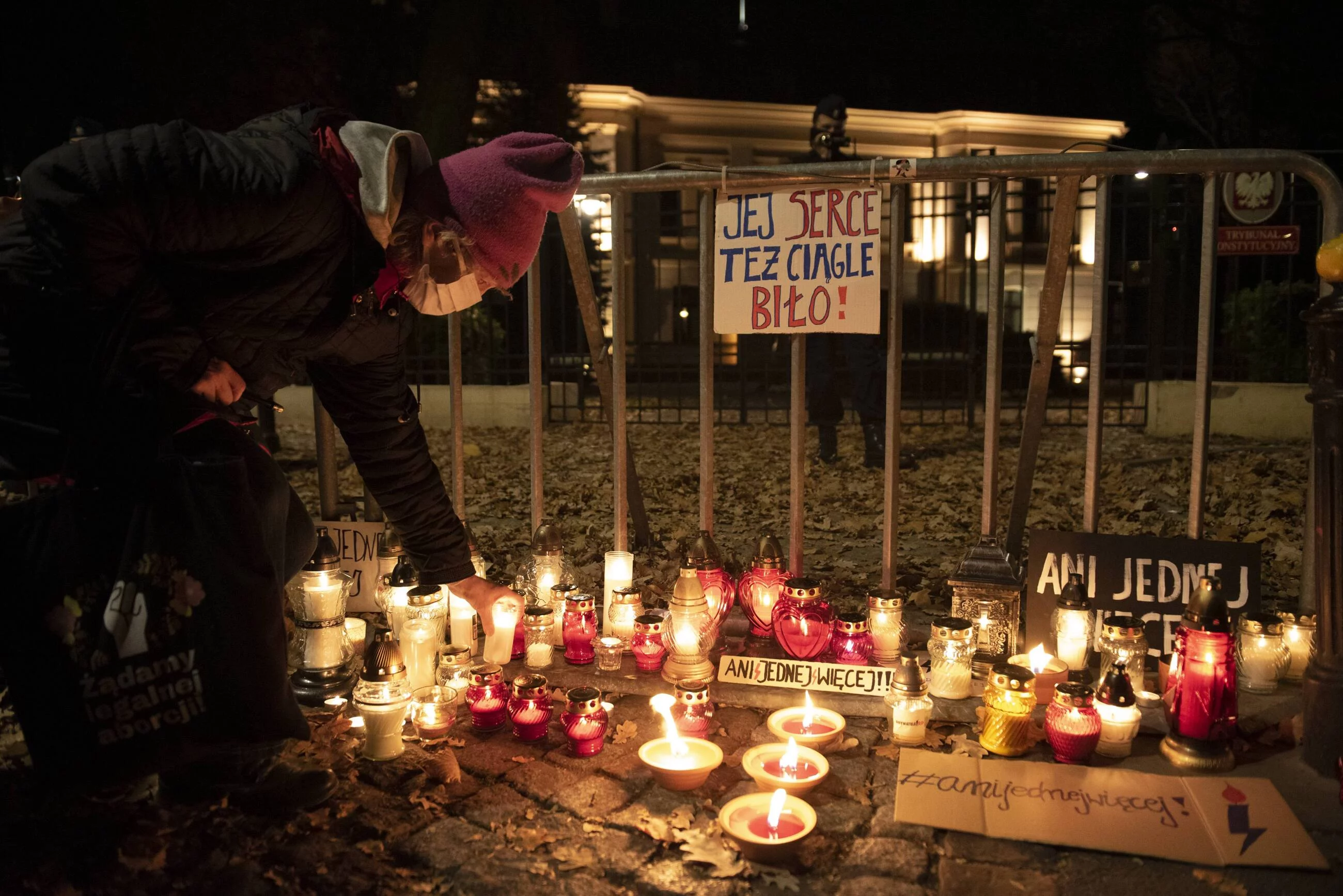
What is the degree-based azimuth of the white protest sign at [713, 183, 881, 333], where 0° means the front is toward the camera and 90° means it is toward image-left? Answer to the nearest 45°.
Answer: approximately 0°

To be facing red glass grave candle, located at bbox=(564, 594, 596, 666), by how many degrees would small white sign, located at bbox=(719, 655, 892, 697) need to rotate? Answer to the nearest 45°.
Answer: approximately 90° to its right

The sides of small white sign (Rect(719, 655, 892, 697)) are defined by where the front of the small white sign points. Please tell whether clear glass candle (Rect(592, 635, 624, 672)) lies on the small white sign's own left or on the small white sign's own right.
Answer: on the small white sign's own right

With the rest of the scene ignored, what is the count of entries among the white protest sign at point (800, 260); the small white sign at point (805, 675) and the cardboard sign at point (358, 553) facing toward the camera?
3

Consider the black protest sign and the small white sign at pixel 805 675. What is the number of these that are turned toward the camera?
2

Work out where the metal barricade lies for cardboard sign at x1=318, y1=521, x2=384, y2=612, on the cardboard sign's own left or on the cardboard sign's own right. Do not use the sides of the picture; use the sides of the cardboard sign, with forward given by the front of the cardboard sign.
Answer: on the cardboard sign's own left

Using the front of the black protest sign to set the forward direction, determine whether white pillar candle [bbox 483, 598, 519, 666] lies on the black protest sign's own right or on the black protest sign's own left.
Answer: on the black protest sign's own right

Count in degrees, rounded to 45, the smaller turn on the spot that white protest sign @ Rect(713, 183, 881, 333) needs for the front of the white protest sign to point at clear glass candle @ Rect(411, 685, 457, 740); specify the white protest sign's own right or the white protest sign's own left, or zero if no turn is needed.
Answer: approximately 45° to the white protest sign's own right

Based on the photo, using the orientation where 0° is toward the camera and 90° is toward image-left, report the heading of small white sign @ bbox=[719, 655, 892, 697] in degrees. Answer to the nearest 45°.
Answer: approximately 0°

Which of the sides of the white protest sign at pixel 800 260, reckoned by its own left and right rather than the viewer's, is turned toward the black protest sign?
left
